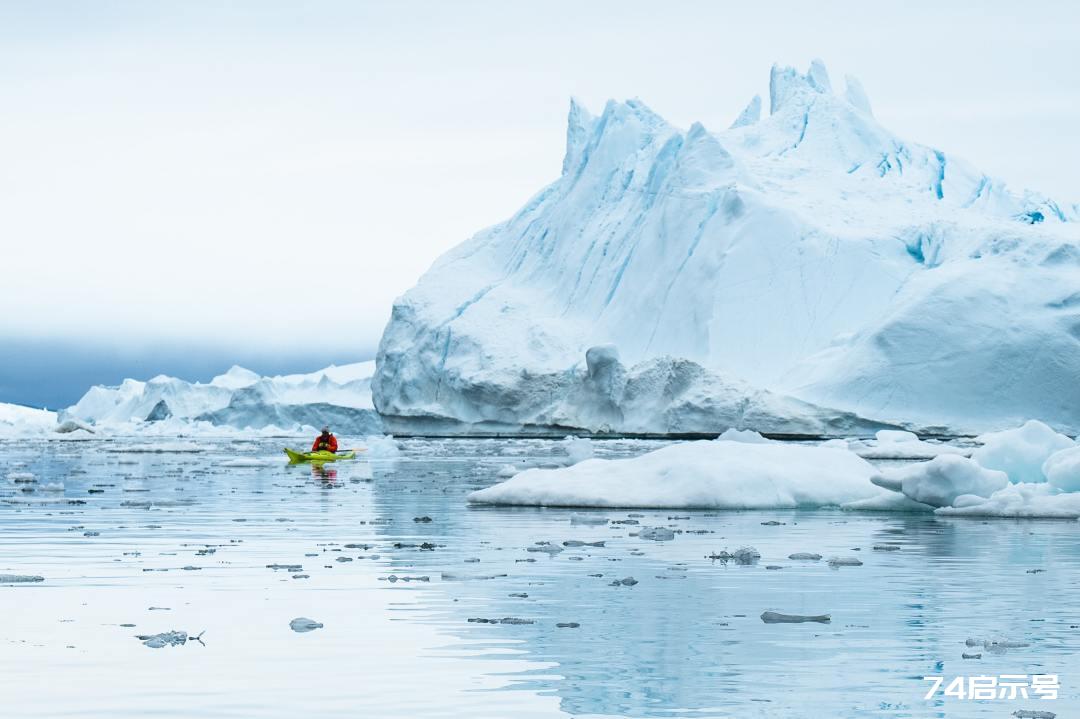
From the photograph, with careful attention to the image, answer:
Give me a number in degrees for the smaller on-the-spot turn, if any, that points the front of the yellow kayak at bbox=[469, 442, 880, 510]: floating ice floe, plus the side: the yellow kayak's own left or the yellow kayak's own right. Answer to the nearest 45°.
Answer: approximately 90° to the yellow kayak's own left

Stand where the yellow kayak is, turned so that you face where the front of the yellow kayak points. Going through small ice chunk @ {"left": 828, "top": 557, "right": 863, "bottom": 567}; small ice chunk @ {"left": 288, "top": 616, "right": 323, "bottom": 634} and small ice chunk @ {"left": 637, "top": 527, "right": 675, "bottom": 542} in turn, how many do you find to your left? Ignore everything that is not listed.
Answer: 3

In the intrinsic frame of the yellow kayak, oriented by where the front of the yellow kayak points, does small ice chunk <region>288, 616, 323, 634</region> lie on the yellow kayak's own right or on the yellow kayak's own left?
on the yellow kayak's own left

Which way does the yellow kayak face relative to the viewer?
to the viewer's left

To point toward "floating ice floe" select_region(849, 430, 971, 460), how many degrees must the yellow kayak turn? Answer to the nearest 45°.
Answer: approximately 180°

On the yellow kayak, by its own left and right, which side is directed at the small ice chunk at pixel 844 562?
left

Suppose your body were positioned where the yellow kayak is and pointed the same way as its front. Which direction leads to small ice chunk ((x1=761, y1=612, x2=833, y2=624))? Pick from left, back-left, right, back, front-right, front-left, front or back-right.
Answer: left

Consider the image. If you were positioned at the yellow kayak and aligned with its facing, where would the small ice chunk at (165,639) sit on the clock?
The small ice chunk is roughly at 9 o'clock from the yellow kayak.

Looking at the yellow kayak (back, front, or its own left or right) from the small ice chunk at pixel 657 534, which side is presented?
left
